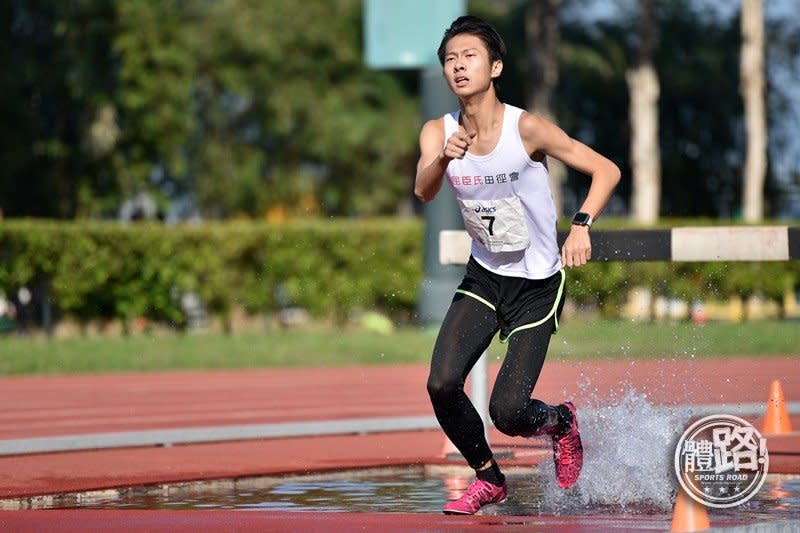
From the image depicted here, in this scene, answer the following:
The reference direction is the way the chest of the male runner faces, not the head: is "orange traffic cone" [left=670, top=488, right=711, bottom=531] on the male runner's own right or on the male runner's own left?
on the male runner's own left

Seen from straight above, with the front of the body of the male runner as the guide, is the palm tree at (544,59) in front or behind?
behind

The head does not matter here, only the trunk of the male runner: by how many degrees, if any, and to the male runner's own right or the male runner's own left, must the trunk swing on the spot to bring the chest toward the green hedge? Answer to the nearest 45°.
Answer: approximately 135° to the male runner's own right

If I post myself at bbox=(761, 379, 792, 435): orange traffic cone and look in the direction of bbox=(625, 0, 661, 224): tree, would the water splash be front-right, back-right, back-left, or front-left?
back-left

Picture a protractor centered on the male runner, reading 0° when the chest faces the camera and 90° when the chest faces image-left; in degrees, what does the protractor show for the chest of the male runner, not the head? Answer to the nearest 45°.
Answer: approximately 45°

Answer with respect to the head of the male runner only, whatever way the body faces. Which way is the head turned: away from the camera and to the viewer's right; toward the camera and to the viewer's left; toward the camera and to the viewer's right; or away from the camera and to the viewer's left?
toward the camera and to the viewer's left

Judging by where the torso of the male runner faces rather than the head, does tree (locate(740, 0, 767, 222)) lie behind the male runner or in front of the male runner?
behind
